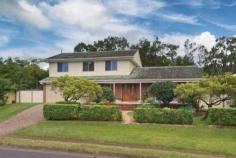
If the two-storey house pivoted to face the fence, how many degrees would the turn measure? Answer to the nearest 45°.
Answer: approximately 90° to its right

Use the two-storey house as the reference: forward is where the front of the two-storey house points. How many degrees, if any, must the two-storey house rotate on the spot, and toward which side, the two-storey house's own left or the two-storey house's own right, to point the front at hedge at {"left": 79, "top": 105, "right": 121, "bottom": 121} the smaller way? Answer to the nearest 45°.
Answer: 0° — it already faces it

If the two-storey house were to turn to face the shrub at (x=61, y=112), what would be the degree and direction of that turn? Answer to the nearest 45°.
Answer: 0° — it already faces it

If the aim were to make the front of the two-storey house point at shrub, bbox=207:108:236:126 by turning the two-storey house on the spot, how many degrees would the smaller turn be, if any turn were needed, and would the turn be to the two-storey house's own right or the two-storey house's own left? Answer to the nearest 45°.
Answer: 0° — it already faces it

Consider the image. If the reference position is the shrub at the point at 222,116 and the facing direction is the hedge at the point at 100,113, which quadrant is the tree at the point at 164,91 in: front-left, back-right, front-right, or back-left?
front-right

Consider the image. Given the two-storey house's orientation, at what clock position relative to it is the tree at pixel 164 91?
The tree is roughly at 11 o'clock from the two-storey house.

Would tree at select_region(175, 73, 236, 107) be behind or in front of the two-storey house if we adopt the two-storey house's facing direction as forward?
in front

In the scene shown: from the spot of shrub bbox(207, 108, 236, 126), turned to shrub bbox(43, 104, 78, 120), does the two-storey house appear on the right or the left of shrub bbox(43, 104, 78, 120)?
right

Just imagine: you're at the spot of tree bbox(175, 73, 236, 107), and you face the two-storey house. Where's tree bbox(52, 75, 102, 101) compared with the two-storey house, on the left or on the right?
left

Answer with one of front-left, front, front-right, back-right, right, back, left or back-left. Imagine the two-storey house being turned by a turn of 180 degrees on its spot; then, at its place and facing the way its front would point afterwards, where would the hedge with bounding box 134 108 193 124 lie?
back

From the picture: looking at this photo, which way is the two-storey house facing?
toward the camera

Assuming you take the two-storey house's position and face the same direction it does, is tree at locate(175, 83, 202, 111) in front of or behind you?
in front
